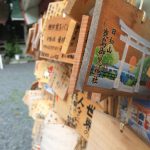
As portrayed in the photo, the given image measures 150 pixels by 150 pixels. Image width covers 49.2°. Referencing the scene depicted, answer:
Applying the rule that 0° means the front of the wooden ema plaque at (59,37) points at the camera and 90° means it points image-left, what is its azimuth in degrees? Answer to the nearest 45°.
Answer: approximately 45°
